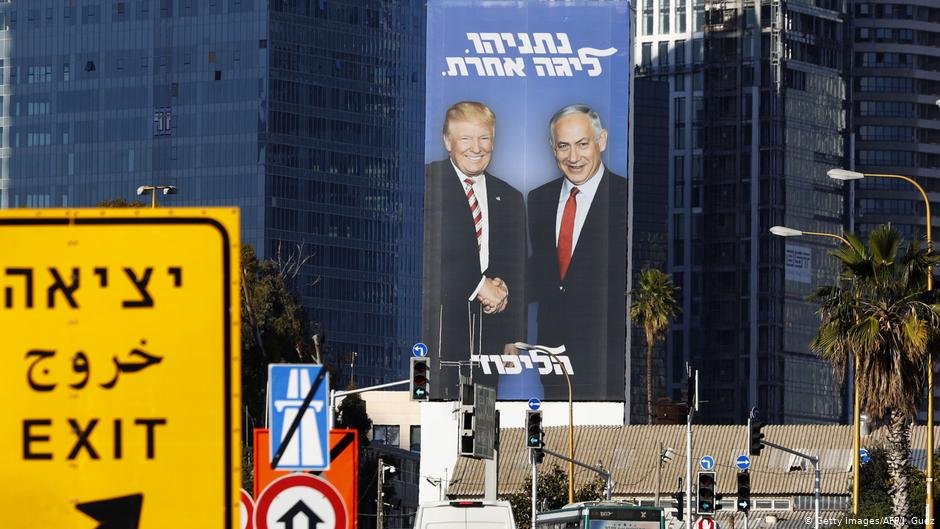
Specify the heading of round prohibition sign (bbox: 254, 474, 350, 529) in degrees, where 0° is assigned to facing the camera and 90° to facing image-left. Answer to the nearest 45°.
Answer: approximately 0°

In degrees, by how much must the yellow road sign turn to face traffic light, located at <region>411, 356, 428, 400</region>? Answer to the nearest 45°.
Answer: approximately 180°

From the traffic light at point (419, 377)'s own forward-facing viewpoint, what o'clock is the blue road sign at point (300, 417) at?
The blue road sign is roughly at 12 o'clock from the traffic light.

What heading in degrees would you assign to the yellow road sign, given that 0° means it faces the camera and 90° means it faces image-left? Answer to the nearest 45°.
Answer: approximately 0°

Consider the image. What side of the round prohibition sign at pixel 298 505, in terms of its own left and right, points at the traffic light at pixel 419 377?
back

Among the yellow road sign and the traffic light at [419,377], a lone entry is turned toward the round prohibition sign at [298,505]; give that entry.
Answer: the traffic light
